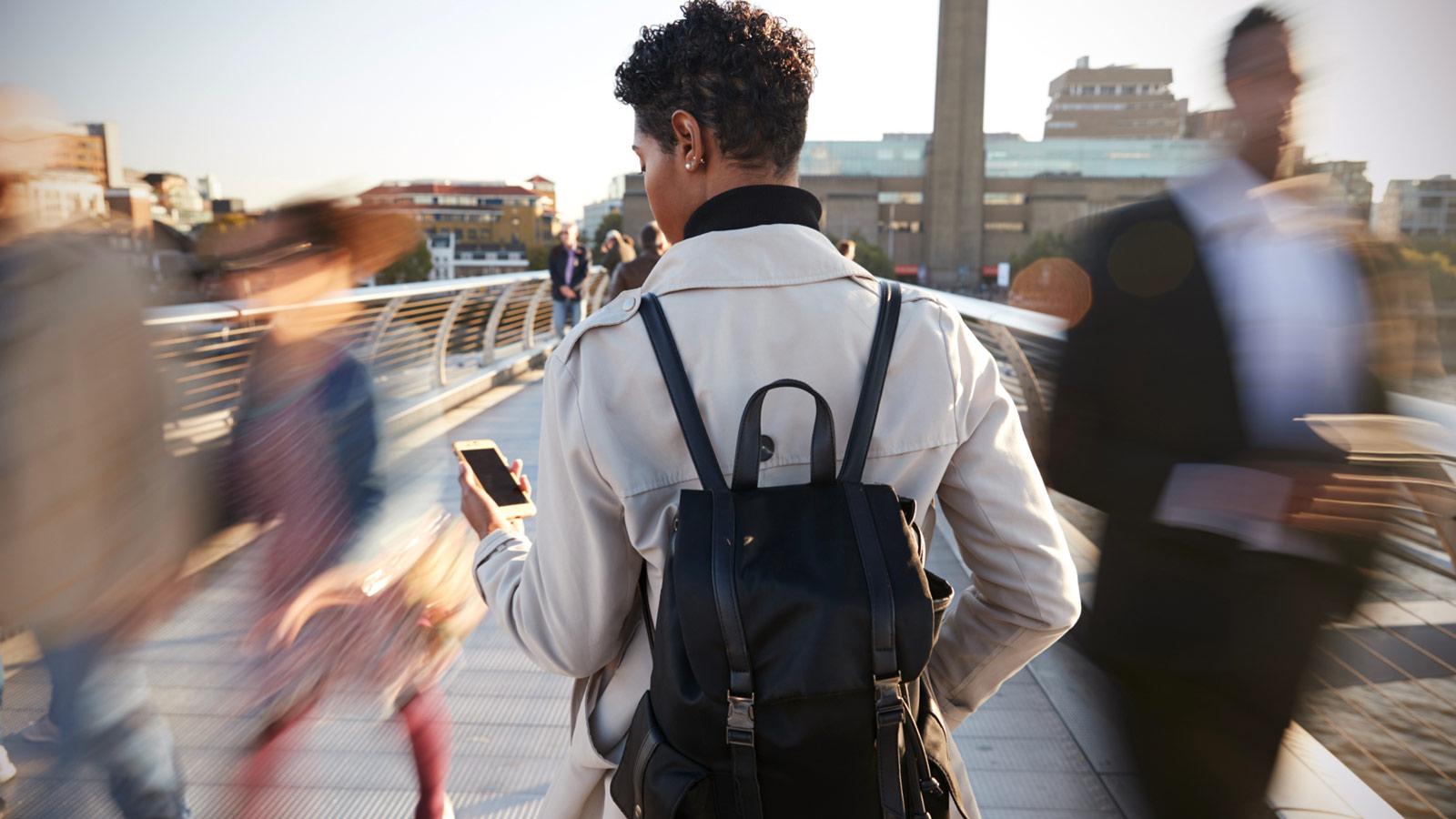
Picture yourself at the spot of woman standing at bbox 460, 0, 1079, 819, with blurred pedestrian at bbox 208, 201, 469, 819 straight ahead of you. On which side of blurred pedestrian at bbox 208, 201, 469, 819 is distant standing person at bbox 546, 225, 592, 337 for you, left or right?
right

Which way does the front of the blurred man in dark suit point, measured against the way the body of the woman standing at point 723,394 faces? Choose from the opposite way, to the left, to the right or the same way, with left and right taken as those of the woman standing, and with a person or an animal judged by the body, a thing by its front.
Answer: the opposite way

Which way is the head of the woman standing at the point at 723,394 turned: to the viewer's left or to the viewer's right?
to the viewer's left

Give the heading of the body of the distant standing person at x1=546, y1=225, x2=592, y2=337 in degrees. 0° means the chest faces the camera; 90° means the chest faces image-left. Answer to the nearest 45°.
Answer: approximately 0°

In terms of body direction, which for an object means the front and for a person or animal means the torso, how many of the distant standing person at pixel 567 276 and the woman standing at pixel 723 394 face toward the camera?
1

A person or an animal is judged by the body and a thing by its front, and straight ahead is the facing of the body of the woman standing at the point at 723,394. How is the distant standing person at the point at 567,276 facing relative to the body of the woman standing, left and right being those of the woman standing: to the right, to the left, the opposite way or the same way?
the opposite way

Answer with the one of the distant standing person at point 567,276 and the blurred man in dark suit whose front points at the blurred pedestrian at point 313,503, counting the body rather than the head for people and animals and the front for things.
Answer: the distant standing person

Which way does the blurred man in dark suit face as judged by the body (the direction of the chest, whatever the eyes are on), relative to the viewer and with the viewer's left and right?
facing the viewer and to the right of the viewer

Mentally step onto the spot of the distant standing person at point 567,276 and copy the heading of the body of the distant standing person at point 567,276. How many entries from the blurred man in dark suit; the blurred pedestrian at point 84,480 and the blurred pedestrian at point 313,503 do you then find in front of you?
3

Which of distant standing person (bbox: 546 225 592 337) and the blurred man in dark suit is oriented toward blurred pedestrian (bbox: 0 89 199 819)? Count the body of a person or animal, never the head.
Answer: the distant standing person

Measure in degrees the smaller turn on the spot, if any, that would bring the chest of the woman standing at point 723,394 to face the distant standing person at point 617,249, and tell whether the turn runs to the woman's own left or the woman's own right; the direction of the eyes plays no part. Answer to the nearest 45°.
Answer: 0° — they already face them

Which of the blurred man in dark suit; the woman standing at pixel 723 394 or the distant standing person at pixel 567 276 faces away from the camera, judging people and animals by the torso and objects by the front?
the woman standing

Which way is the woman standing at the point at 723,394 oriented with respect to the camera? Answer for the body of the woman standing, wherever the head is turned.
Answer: away from the camera
